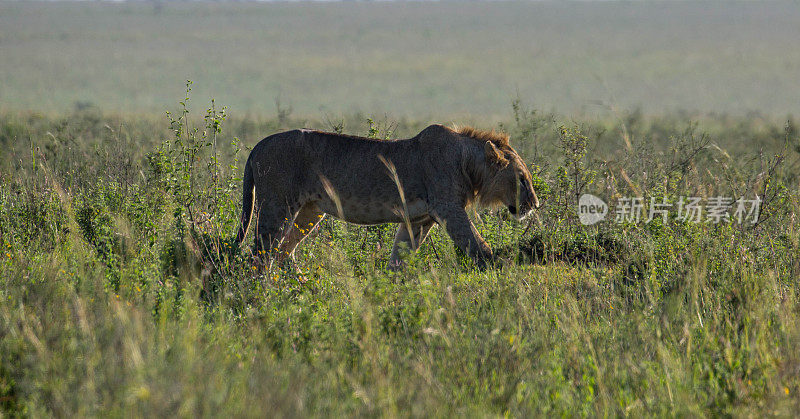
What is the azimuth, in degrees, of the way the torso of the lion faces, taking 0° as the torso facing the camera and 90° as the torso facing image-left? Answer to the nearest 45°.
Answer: approximately 270°
